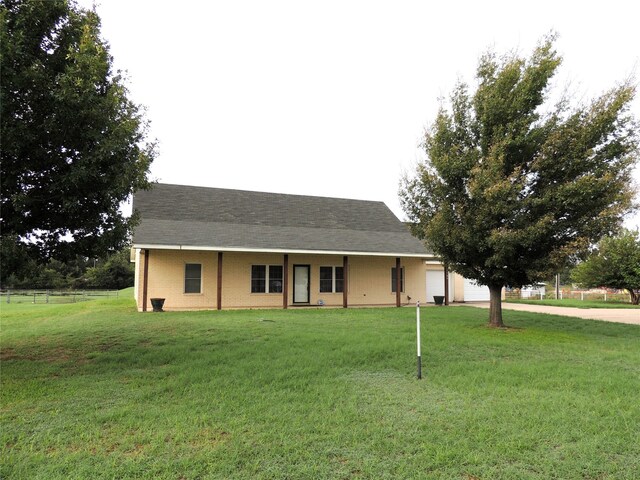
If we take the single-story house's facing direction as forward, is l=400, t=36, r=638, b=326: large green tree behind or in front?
in front

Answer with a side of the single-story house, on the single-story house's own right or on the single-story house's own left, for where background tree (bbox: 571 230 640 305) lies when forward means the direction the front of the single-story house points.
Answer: on the single-story house's own left

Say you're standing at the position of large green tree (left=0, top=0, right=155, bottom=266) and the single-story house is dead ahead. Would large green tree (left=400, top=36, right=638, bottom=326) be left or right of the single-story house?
right

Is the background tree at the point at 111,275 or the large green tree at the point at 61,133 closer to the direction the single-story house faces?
the large green tree

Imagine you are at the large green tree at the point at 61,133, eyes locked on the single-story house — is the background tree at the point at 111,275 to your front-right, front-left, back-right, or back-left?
front-left

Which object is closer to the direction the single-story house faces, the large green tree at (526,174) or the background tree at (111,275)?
the large green tree

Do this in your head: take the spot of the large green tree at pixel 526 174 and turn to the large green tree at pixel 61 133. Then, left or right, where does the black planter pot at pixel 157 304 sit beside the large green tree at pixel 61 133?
right

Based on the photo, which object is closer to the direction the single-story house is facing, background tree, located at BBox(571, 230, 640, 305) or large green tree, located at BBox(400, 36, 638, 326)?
the large green tree

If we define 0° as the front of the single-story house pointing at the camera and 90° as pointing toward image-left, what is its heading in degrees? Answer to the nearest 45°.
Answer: approximately 0°

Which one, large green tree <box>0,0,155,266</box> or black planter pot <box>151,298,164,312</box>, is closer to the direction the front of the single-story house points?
the large green tree
